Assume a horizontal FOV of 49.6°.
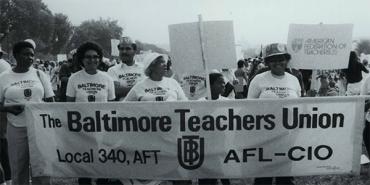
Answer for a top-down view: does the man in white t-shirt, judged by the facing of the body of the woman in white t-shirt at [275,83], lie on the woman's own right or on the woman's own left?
on the woman's own right

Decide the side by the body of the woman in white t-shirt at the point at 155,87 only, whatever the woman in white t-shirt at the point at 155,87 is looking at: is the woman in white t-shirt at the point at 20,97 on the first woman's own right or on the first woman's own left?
on the first woman's own right

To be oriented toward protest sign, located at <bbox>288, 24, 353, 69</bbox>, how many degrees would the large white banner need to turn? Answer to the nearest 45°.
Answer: approximately 135° to its left

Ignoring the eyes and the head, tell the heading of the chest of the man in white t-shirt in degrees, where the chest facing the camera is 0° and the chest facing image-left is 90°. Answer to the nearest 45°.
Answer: approximately 0°

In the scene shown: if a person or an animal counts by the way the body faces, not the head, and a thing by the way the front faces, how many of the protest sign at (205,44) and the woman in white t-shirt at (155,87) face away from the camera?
1

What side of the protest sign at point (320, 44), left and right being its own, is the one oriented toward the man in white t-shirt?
right
